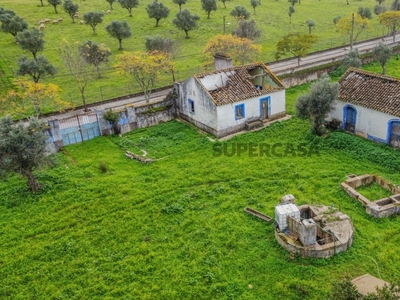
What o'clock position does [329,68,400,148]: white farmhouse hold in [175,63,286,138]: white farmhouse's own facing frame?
[329,68,400,148]: white farmhouse is roughly at 11 o'clock from [175,63,286,138]: white farmhouse.

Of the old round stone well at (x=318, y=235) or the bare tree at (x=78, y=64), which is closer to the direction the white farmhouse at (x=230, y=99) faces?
the old round stone well

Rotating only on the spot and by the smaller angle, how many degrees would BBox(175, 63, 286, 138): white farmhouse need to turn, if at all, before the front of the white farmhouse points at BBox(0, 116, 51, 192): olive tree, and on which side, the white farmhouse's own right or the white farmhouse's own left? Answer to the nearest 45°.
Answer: approximately 90° to the white farmhouse's own right

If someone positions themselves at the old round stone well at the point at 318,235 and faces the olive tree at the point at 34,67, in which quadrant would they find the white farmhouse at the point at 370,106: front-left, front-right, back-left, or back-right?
front-right

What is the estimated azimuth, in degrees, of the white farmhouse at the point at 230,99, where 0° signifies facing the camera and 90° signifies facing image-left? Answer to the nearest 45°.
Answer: approximately 315°

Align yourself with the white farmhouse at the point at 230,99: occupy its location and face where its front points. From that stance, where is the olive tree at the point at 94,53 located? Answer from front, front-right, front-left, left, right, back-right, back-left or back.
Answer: back

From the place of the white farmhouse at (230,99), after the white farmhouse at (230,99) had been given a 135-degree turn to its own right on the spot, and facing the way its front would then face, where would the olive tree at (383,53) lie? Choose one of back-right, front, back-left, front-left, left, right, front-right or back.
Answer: back-right

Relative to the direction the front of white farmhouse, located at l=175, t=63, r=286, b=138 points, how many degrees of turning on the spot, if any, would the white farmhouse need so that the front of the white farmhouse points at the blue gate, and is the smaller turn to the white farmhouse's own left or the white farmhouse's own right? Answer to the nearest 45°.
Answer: approximately 135° to the white farmhouse's own right

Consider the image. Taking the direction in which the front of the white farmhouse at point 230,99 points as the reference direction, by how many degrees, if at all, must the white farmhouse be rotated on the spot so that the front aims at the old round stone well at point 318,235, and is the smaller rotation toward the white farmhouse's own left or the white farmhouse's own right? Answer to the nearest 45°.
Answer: approximately 45° to the white farmhouse's own right

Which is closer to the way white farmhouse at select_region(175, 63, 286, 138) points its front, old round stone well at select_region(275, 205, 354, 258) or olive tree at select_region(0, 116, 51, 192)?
the old round stone well

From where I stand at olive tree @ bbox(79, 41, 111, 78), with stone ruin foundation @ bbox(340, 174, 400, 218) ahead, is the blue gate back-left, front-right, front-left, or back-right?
front-right

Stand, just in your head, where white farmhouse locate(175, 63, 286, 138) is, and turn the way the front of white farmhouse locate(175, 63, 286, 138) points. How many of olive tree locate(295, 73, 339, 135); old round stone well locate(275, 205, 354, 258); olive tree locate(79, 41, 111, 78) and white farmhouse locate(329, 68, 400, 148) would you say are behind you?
1

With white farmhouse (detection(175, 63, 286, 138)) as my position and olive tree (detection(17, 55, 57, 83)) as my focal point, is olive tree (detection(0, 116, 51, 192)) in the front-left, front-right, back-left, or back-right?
front-left

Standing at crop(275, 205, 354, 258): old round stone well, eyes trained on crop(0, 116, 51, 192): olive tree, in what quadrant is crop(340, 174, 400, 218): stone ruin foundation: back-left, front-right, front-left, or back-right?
back-right

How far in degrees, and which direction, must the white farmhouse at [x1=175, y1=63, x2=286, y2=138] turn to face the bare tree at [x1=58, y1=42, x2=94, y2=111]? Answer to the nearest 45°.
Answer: approximately 180°
